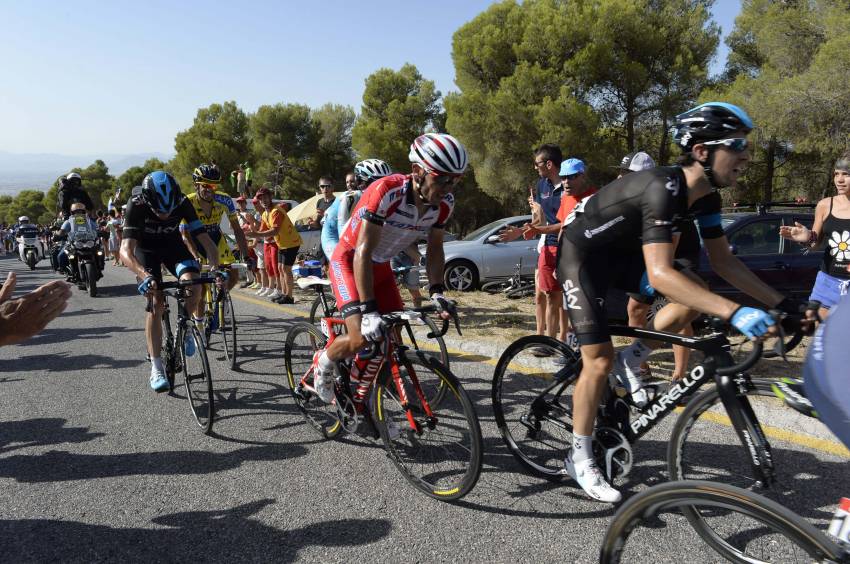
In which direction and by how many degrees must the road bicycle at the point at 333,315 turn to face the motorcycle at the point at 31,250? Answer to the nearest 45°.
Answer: approximately 180°

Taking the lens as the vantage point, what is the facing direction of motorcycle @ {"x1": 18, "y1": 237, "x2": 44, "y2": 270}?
facing the viewer

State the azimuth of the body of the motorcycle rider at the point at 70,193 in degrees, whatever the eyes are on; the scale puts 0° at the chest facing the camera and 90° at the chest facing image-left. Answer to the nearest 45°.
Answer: approximately 0°

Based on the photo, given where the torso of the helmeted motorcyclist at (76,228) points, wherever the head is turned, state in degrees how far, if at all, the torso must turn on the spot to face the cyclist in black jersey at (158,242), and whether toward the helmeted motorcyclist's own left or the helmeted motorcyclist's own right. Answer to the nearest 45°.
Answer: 0° — they already face them

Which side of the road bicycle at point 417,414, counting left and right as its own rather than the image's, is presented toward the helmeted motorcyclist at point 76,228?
back

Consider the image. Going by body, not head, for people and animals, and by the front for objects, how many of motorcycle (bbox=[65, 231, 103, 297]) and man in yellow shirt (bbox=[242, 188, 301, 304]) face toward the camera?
1

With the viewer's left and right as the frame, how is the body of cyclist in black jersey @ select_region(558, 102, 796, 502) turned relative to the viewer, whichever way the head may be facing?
facing the viewer and to the right of the viewer

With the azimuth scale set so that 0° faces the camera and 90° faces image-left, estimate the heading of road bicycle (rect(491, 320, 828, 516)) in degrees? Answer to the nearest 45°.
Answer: approximately 315°

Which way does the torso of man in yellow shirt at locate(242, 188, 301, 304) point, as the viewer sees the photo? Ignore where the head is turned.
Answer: to the viewer's left

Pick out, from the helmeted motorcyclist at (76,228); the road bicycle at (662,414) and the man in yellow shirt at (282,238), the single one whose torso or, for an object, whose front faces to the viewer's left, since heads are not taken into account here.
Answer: the man in yellow shirt

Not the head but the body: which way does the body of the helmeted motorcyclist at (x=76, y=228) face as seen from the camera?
toward the camera

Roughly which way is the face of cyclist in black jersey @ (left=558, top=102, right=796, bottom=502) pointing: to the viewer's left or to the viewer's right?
to the viewer's right

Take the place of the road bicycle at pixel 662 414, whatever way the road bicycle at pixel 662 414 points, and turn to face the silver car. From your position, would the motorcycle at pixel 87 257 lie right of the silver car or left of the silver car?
left

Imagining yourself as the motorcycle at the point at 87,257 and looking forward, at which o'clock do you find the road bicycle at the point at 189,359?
The road bicycle is roughly at 12 o'clock from the motorcycle.

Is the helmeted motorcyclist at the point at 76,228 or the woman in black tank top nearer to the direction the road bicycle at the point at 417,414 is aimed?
the woman in black tank top

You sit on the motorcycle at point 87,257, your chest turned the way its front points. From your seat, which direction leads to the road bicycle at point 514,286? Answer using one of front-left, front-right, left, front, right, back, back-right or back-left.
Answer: front-left

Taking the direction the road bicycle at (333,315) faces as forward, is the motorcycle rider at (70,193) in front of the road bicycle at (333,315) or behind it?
behind

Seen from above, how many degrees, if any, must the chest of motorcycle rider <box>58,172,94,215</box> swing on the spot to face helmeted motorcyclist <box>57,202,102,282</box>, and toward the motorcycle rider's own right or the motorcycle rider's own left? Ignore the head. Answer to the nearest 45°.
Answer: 0° — they already face them

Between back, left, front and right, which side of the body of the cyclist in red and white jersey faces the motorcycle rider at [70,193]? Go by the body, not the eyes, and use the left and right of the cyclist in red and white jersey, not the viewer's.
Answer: back

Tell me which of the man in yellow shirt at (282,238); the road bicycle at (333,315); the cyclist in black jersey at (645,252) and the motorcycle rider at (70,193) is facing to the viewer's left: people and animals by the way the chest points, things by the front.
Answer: the man in yellow shirt

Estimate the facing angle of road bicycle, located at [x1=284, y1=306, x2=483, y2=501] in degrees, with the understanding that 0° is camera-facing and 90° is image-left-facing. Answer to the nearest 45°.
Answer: approximately 315°
